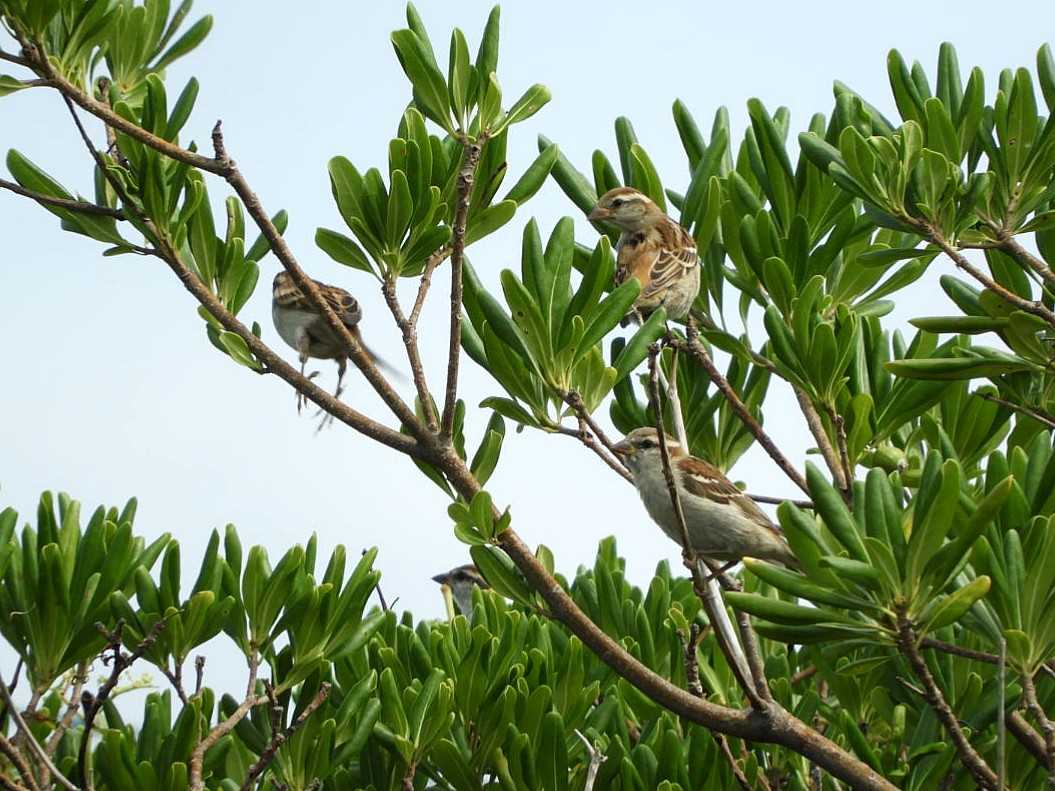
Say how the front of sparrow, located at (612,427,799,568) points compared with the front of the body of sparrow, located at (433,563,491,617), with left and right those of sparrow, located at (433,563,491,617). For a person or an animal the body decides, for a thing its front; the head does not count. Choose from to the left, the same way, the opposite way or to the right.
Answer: the same way

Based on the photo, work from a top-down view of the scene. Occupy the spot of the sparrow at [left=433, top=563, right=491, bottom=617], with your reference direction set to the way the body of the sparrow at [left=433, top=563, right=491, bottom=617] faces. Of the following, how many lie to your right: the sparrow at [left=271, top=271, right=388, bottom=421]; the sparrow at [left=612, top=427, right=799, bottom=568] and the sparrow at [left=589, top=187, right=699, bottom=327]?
0

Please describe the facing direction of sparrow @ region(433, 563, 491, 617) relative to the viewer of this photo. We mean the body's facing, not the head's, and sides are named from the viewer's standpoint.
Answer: facing to the left of the viewer

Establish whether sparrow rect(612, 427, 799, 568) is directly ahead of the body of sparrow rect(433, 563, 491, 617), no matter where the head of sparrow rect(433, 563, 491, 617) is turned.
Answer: no

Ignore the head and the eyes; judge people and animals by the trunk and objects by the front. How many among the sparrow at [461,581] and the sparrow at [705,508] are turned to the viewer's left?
2

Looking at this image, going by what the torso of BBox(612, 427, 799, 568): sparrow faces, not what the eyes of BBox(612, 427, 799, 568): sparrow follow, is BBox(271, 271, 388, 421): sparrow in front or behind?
in front

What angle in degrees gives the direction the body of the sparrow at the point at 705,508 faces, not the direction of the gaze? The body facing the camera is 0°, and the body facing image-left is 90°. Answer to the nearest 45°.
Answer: approximately 90°
